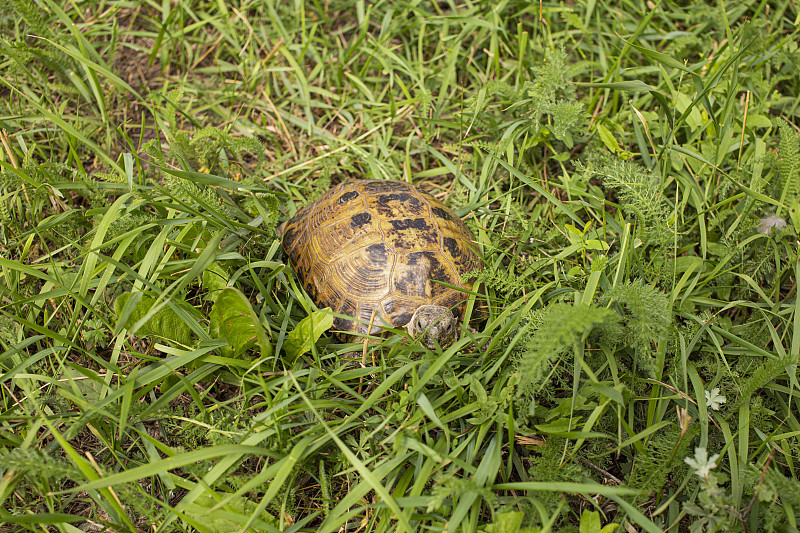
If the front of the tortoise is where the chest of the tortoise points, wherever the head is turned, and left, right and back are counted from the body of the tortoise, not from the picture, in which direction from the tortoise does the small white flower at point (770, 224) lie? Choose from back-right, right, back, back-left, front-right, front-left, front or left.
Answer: front-left

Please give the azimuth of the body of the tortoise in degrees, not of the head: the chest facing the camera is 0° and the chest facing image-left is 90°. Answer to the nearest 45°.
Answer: approximately 315°

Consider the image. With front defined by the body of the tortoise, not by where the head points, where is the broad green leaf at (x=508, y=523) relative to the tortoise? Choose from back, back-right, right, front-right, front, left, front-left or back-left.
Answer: front-right

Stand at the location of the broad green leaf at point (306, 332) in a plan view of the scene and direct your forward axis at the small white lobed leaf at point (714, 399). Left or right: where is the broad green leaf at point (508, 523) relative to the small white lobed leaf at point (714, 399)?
right

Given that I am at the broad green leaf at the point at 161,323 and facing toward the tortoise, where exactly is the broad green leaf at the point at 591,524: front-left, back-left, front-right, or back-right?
front-right

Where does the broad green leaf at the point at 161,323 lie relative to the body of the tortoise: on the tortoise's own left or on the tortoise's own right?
on the tortoise's own right

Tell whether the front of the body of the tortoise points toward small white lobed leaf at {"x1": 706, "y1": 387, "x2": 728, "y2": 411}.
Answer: yes

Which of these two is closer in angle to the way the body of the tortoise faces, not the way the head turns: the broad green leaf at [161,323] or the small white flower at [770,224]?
the small white flower

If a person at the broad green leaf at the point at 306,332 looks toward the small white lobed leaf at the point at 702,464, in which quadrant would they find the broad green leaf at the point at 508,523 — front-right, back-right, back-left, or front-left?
front-right

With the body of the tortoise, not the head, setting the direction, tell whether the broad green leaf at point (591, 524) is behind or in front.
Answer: in front

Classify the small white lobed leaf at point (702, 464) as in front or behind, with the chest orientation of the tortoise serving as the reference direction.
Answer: in front
